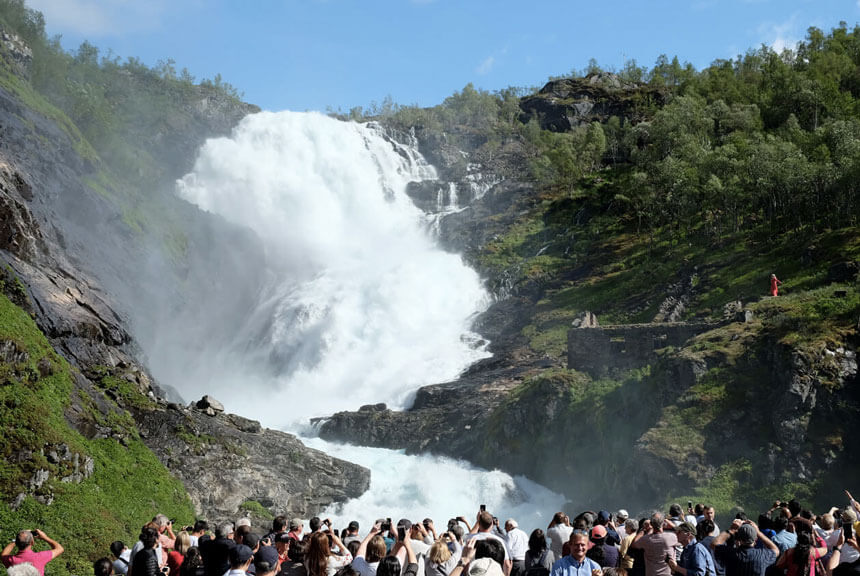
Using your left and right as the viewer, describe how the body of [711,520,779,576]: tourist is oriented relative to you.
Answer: facing away from the viewer

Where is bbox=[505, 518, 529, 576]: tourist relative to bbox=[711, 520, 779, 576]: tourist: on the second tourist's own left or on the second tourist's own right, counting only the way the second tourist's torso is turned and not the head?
on the second tourist's own left

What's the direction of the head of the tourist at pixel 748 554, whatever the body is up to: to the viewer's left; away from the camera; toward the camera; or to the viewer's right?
away from the camera

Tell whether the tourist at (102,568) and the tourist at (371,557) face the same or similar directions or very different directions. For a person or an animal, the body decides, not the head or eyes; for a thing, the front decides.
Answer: same or similar directions

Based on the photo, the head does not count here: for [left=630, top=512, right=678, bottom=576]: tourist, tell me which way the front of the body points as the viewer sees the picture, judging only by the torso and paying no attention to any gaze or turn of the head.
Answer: away from the camera

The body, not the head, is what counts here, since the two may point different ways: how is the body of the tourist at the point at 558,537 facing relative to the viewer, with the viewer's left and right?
facing away from the viewer

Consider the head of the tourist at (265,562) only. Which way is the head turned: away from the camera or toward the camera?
away from the camera

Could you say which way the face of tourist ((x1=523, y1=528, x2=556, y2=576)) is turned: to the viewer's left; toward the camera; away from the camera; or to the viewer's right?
away from the camera

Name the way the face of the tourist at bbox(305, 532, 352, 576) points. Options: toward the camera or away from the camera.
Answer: away from the camera

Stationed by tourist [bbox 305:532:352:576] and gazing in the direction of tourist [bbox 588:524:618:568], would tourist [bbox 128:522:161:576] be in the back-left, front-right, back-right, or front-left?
back-left

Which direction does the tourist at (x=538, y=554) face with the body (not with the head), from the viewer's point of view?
away from the camera

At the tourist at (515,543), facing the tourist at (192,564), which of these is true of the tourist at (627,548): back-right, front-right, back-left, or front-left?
back-left

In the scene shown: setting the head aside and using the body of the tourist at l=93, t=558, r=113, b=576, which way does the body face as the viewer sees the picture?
away from the camera

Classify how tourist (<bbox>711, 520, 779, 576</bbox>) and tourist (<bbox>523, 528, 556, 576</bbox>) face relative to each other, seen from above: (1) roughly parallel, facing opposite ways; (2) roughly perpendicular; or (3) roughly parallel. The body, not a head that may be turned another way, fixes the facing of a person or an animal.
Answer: roughly parallel

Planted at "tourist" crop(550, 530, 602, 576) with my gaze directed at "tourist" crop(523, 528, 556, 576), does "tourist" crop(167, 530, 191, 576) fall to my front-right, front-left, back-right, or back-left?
front-left

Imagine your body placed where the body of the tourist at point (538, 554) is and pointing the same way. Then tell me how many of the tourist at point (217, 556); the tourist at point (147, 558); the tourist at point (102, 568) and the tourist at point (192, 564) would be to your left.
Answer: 4

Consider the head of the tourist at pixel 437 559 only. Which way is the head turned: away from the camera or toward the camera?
away from the camera
